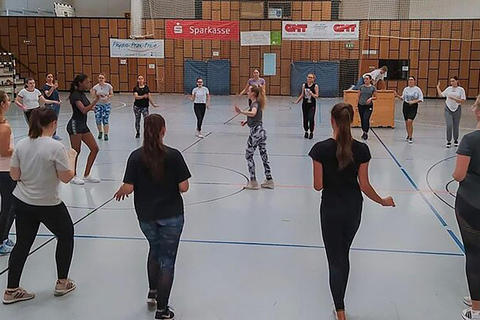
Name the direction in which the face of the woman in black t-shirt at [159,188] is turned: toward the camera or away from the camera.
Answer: away from the camera

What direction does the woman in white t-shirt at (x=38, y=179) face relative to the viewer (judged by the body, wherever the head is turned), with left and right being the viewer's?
facing away from the viewer and to the right of the viewer

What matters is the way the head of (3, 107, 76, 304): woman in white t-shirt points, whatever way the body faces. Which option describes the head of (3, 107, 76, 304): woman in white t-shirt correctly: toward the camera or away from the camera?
away from the camera

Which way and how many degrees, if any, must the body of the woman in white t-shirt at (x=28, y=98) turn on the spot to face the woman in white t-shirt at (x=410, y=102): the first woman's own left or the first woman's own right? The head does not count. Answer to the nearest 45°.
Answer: approximately 45° to the first woman's own left

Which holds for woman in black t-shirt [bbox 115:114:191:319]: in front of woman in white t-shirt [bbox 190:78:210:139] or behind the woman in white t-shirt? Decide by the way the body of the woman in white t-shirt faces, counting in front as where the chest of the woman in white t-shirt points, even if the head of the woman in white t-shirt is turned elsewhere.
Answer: in front

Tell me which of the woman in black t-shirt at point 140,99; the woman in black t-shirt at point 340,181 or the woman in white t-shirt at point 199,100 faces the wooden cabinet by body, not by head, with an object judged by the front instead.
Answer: the woman in black t-shirt at point 340,181

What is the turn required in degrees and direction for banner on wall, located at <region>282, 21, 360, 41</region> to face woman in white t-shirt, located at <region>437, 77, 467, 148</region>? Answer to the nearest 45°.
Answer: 0° — it already faces them

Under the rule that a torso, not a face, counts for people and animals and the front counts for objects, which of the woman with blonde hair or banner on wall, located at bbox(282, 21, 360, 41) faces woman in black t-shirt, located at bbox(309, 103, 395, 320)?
the banner on wall

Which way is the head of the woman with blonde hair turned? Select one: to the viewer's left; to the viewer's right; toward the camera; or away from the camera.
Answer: to the viewer's left
